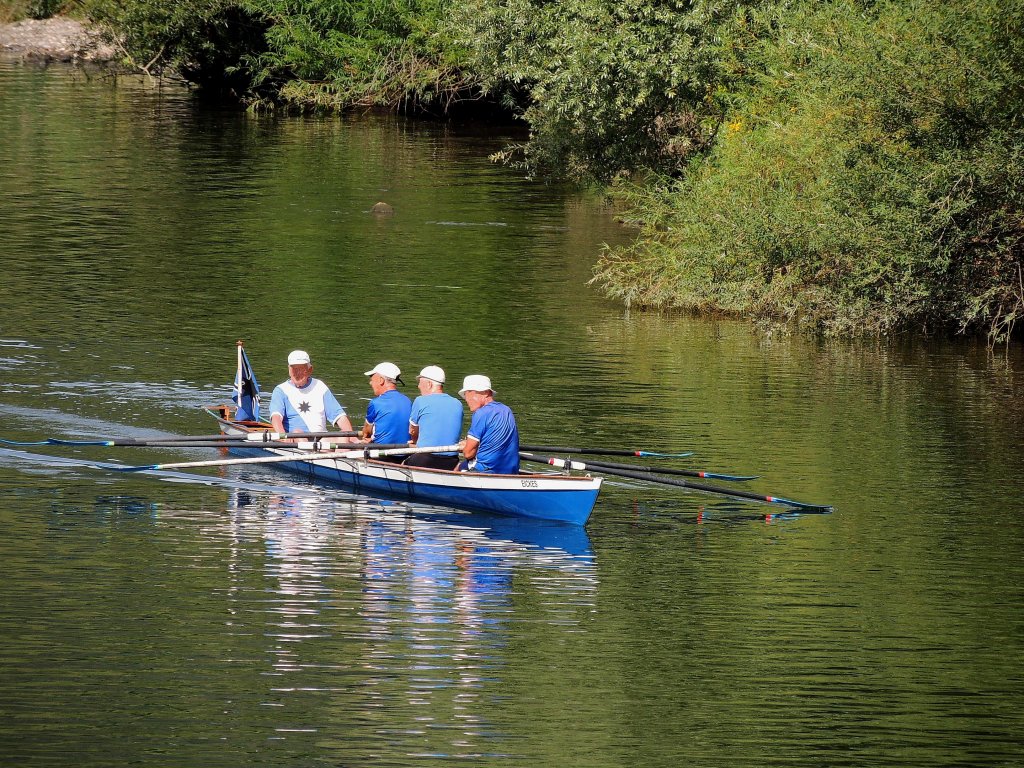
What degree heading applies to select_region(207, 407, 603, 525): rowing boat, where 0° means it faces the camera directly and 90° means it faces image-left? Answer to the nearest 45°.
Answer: approximately 315°

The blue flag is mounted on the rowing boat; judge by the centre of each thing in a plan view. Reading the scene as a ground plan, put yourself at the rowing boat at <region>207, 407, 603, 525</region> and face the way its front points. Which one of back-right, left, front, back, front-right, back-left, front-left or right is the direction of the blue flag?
back

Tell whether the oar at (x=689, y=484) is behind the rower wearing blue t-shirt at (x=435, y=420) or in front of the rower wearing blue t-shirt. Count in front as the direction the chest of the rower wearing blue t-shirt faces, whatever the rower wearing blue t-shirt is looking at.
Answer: behind

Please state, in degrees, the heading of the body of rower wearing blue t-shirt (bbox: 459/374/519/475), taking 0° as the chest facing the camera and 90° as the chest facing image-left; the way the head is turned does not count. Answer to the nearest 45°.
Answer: approximately 135°

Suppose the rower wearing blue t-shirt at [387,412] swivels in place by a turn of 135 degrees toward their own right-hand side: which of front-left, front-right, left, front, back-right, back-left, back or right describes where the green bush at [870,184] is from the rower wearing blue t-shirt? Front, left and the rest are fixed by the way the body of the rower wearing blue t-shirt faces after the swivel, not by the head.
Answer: front-left

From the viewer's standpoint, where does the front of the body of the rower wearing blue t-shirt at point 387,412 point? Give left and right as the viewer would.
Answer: facing away from the viewer and to the left of the viewer

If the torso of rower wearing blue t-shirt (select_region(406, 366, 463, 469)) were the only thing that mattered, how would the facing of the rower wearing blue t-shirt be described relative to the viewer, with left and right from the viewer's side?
facing away from the viewer and to the left of the viewer

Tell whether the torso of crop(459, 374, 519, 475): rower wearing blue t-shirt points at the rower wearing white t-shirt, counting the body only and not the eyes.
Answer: yes

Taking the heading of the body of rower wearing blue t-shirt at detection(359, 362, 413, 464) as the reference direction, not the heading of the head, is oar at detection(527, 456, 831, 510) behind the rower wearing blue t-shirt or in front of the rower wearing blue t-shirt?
behind

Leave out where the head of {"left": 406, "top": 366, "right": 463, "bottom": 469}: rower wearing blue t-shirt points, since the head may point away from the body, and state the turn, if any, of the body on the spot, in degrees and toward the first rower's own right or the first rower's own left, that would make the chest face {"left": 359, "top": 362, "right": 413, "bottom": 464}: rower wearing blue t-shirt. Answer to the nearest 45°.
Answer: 0° — they already face them

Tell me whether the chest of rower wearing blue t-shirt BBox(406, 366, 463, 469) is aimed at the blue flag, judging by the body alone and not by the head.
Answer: yes
